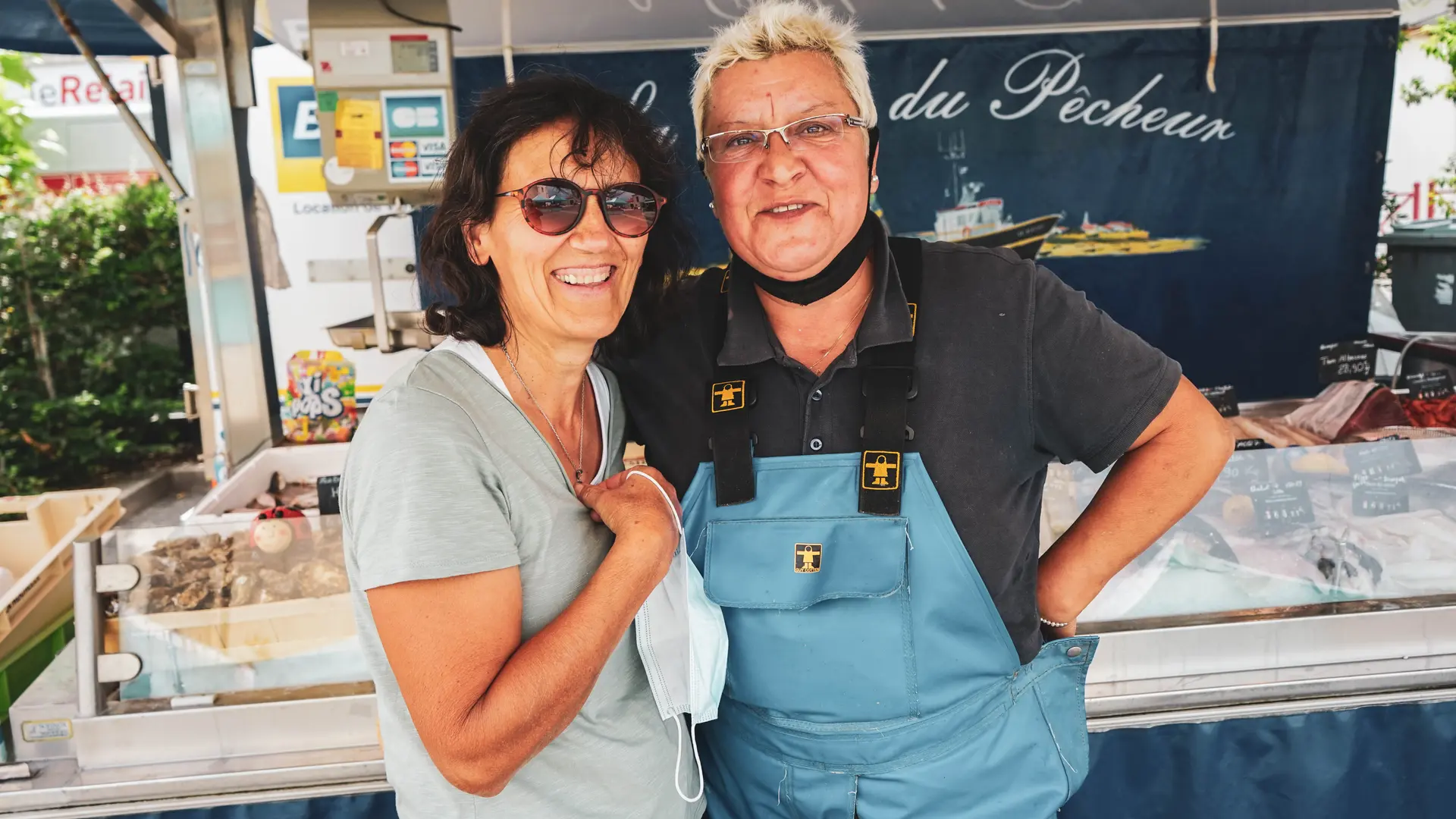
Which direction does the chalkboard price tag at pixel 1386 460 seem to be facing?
toward the camera

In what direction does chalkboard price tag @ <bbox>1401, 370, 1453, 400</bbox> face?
toward the camera

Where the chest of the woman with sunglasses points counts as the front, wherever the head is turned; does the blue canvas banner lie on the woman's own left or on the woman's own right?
on the woman's own left

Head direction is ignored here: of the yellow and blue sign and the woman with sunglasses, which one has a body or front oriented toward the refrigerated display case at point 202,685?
the yellow and blue sign

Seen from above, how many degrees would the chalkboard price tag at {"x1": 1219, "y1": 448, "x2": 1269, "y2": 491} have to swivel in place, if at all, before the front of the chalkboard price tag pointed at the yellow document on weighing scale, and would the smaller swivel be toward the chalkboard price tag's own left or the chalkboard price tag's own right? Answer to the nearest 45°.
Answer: approximately 90° to the chalkboard price tag's own right

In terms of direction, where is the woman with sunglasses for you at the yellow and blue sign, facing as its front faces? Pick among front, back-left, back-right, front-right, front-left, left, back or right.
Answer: front

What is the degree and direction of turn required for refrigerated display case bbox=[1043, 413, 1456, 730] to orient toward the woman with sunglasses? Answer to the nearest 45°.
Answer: approximately 45° to its right

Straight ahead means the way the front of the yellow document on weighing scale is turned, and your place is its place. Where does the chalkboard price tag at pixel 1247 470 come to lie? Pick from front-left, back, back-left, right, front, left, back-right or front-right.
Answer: front-left

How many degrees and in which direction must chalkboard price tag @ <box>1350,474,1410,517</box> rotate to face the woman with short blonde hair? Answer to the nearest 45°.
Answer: approximately 45° to its right

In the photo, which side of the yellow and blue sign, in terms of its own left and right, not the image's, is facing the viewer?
front

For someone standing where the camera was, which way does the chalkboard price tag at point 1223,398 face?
facing the viewer

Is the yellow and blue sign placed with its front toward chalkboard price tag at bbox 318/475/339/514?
yes

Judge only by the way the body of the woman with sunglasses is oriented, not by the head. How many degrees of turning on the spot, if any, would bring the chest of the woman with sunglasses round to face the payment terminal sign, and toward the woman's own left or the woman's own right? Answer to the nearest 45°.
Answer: approximately 135° to the woman's own left

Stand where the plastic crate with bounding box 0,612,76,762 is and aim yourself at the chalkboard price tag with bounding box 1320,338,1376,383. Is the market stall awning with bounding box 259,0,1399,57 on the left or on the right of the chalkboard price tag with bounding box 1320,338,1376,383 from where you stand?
left

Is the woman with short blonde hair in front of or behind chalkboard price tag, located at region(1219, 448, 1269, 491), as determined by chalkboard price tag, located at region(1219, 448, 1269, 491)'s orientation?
in front

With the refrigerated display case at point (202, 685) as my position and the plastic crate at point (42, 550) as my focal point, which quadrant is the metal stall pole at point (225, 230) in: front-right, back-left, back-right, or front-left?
front-right
